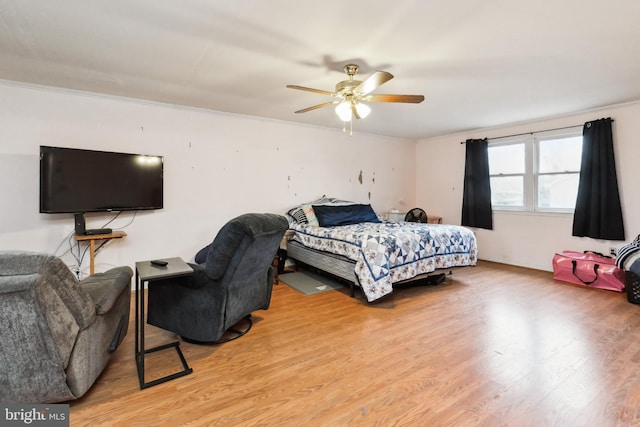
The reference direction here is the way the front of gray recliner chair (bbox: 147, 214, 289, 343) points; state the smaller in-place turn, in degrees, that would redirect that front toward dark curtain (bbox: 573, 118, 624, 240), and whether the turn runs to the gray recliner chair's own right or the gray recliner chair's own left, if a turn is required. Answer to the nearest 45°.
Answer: approximately 135° to the gray recliner chair's own right

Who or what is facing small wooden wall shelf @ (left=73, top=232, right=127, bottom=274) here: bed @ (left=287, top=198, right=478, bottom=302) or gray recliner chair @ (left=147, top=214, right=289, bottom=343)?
the gray recliner chair

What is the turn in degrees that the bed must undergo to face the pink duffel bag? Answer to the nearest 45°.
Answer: approximately 45° to its left

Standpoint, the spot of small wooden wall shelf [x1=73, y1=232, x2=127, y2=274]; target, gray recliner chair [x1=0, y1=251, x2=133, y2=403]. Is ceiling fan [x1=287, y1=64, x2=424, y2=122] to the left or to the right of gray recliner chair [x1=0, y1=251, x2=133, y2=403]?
left

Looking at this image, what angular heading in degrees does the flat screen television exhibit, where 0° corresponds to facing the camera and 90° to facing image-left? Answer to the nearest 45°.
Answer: approximately 315°

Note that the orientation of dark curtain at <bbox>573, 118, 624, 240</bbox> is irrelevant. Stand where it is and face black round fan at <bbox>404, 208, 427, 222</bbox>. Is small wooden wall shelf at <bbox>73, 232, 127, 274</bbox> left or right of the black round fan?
left

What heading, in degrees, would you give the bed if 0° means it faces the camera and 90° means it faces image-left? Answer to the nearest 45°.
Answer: approximately 315°

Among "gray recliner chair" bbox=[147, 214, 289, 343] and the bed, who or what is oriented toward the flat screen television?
the gray recliner chair
